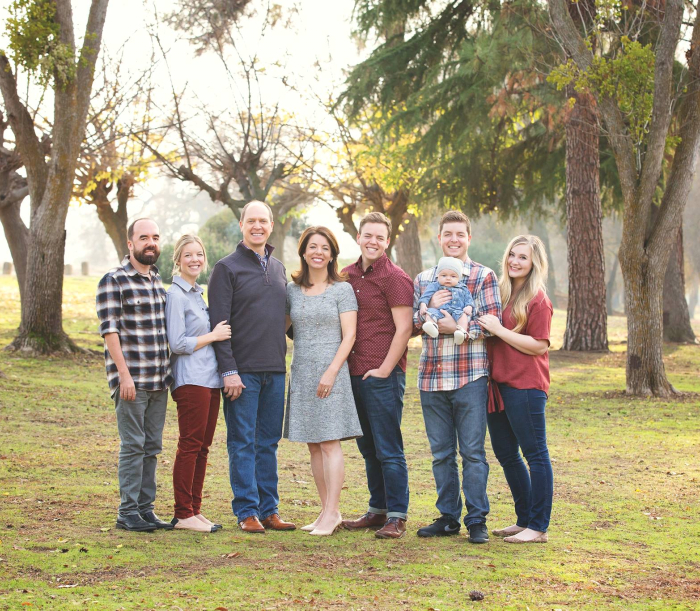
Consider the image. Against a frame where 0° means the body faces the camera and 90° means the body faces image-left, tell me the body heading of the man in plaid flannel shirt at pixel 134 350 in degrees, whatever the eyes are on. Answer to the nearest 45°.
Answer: approximately 315°

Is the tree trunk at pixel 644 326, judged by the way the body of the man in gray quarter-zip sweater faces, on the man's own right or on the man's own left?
on the man's own left

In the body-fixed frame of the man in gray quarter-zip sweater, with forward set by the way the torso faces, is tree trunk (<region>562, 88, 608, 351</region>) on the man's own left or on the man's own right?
on the man's own left

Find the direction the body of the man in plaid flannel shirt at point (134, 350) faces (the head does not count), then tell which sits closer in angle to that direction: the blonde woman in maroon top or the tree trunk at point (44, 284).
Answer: the blonde woman in maroon top

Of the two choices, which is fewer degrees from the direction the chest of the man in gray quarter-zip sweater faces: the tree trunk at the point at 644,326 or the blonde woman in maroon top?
the blonde woman in maroon top

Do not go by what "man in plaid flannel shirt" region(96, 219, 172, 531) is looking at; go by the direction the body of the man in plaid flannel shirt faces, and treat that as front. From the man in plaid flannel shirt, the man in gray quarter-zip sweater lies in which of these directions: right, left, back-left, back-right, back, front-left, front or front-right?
front-left

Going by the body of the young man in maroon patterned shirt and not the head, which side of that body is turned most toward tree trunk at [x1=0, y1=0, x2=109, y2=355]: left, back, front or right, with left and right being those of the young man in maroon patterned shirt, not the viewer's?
right
